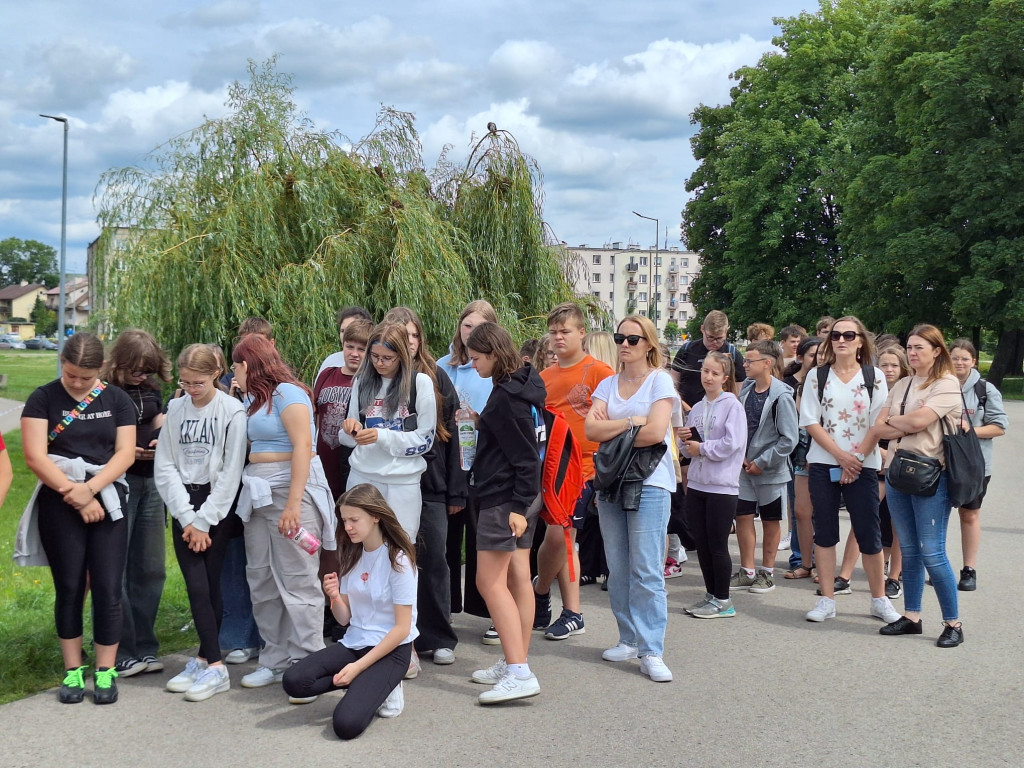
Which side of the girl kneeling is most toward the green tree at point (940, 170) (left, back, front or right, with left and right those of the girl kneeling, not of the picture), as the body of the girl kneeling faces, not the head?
back

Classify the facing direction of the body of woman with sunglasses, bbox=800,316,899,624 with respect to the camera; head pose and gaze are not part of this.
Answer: toward the camera

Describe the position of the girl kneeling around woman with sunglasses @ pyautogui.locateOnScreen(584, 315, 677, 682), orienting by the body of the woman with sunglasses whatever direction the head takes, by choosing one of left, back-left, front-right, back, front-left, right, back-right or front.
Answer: front

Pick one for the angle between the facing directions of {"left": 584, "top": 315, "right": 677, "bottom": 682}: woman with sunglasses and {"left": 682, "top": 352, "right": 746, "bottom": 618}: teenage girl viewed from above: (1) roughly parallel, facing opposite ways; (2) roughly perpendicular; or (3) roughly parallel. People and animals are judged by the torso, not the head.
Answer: roughly parallel

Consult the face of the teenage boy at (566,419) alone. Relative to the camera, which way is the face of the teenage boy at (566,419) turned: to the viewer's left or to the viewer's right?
to the viewer's left

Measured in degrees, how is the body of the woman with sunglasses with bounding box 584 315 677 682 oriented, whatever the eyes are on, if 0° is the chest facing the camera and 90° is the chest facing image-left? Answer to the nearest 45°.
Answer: approximately 45°

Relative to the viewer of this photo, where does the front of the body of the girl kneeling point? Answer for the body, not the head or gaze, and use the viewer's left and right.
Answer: facing the viewer and to the left of the viewer

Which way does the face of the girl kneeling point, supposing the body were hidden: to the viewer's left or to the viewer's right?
to the viewer's left

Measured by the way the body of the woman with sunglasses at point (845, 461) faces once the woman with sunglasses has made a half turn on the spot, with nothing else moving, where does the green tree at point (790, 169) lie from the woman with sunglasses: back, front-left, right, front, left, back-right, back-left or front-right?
front

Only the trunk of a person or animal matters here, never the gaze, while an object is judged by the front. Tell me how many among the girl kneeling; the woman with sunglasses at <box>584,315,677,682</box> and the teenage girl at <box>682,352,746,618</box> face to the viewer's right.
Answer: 0

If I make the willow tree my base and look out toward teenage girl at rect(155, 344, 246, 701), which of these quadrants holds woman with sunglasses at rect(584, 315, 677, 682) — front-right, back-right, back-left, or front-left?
front-left

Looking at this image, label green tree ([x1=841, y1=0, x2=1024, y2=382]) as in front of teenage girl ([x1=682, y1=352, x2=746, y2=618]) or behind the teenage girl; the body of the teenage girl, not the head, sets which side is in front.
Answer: behind

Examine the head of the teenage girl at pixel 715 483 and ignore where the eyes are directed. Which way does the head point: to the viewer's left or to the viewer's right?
to the viewer's left

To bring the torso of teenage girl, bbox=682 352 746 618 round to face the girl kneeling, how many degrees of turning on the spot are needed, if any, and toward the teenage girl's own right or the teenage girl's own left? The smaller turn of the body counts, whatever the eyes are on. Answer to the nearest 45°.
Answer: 0° — they already face them
